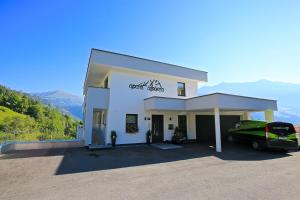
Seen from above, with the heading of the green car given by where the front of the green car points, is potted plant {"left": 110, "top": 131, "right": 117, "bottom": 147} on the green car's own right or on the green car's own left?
on the green car's own left
